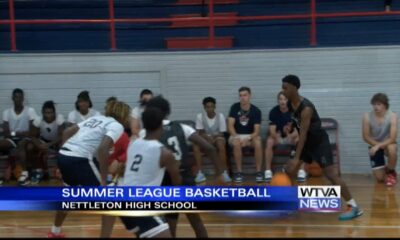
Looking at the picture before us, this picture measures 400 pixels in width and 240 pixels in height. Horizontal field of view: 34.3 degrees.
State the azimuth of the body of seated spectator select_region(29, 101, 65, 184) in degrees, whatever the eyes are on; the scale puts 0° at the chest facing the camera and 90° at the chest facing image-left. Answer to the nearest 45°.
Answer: approximately 0°

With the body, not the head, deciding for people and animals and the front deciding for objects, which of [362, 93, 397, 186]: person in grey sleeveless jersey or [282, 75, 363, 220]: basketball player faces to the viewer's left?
the basketball player

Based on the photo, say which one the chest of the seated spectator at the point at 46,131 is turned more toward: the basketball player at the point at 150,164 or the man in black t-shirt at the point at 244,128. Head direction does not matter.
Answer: the basketball player

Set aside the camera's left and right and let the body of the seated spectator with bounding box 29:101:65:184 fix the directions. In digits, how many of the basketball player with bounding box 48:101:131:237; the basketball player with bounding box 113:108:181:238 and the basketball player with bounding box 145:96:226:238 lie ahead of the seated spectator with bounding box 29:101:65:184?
3

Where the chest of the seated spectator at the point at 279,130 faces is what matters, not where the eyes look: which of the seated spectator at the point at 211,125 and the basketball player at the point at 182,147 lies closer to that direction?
the basketball player

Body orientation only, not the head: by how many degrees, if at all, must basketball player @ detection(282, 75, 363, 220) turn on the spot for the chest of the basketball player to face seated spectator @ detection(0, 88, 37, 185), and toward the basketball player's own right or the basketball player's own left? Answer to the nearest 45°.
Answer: approximately 45° to the basketball player's own right

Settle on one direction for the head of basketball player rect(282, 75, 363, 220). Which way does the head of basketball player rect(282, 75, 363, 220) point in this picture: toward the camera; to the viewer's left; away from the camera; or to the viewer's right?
to the viewer's left

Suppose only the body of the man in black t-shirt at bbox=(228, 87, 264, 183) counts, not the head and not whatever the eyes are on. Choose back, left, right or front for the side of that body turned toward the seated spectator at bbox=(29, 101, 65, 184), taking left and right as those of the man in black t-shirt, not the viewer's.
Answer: right

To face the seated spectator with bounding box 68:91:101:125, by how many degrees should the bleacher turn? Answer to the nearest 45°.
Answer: approximately 45° to its right
